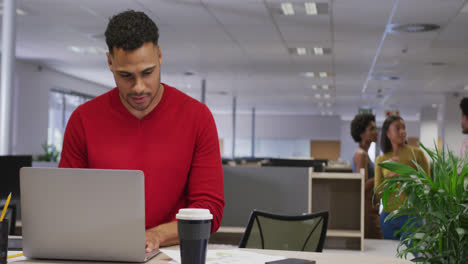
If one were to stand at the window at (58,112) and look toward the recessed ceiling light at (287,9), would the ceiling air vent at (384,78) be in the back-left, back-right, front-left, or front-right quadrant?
front-left

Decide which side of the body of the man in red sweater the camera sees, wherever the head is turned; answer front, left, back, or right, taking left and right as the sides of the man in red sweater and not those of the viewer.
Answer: front

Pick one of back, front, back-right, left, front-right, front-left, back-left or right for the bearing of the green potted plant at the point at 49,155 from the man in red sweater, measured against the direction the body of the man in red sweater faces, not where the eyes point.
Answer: back

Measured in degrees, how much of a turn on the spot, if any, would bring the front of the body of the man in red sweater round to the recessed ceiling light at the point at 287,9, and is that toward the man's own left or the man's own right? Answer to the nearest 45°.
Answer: approximately 180°

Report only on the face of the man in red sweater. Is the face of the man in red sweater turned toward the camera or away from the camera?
toward the camera

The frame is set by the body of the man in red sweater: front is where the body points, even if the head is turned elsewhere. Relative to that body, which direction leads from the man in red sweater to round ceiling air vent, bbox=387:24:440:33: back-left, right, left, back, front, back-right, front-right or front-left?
back-left

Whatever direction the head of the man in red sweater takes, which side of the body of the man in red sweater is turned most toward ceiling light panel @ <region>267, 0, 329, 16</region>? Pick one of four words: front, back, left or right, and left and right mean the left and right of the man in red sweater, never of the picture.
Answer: back
